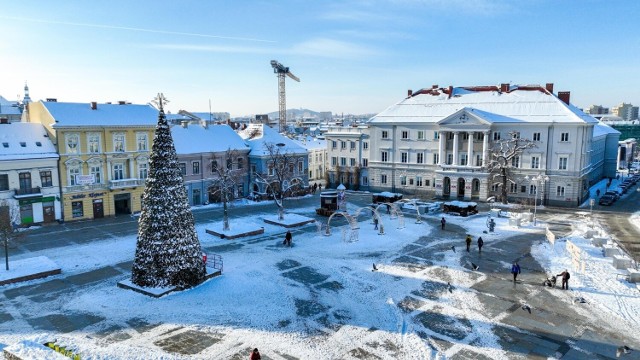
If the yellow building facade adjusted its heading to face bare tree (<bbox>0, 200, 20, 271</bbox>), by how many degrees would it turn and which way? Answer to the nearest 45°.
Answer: approximately 45° to its right

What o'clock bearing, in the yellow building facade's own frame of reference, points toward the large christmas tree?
The large christmas tree is roughly at 12 o'clock from the yellow building facade.

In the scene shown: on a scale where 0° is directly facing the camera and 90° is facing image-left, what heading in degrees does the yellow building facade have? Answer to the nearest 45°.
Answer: approximately 0°

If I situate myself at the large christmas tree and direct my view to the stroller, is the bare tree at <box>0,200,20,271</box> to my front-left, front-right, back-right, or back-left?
back-left

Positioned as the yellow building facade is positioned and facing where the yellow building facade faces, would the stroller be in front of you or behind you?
in front

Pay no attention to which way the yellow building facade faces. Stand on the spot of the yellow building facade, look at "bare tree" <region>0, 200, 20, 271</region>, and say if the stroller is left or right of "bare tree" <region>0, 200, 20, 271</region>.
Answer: left

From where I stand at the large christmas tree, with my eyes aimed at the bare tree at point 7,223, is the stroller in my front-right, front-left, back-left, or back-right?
back-right
